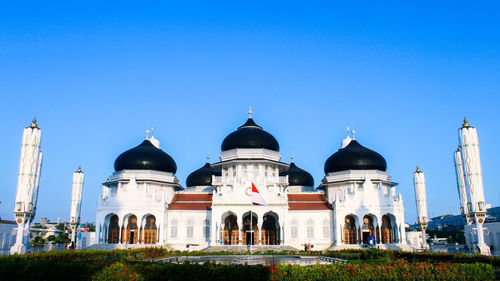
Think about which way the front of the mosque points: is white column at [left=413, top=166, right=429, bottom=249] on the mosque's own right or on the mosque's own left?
on the mosque's own left

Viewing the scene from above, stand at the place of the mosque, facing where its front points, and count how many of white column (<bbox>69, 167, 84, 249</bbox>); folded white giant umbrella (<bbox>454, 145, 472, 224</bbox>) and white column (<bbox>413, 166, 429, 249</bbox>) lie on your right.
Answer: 1

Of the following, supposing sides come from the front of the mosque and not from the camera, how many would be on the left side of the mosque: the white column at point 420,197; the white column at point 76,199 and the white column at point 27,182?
1

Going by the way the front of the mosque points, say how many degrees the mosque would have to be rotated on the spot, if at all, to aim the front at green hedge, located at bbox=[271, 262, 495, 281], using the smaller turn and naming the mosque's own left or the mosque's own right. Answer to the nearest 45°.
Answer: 0° — it already faces it

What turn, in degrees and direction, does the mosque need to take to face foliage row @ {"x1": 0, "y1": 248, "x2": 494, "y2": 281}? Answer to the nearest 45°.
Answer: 0° — it already faces it

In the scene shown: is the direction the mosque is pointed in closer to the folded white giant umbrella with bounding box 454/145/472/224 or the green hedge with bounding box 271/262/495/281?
the green hedge

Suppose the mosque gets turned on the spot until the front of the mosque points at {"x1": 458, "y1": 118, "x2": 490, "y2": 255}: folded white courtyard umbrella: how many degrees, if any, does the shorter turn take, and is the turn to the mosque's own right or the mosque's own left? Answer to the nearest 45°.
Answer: approximately 45° to the mosque's own left

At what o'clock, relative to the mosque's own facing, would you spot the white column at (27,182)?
The white column is roughly at 2 o'clock from the mosque.

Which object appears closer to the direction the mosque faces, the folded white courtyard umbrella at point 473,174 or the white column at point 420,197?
the folded white courtyard umbrella

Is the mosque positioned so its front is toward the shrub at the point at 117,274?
yes

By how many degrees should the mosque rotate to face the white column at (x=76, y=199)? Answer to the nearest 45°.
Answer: approximately 90° to its right

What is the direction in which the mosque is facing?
toward the camera
